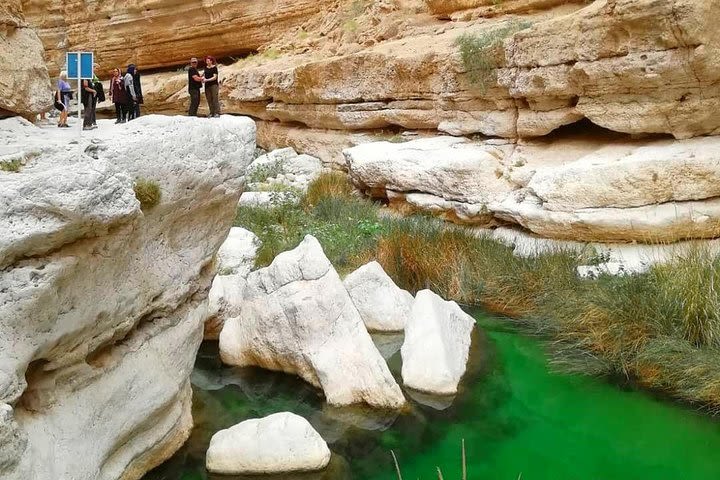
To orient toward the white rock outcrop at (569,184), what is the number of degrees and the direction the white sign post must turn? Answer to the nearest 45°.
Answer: approximately 90° to its left

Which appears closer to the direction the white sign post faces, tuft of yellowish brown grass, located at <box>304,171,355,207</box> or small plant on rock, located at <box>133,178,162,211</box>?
the small plant on rock

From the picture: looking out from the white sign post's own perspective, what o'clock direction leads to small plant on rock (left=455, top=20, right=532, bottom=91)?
The small plant on rock is roughly at 8 o'clock from the white sign post.

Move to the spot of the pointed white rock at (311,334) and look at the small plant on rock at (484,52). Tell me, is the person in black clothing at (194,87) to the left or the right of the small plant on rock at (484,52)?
left

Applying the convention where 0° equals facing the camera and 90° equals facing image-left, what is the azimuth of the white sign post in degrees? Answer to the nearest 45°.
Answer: approximately 0°

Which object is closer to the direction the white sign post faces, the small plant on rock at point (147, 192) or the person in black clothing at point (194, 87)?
the small plant on rock

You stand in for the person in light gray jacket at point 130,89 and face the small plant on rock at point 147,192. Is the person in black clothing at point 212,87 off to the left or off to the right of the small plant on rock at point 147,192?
left

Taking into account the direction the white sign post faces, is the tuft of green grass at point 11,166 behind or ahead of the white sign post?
ahead
